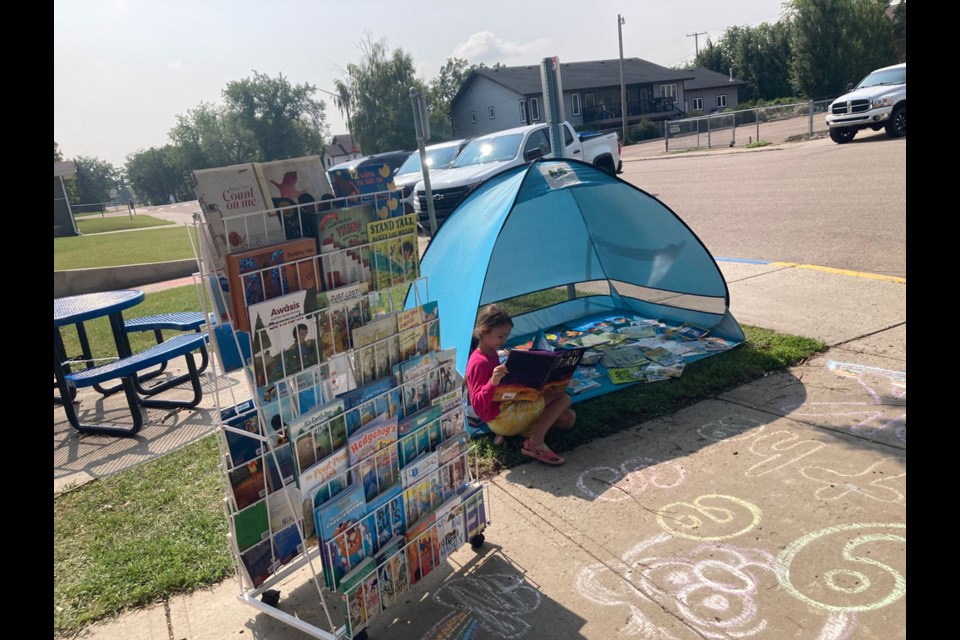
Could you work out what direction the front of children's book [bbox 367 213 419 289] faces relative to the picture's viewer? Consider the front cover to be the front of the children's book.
facing the viewer and to the right of the viewer

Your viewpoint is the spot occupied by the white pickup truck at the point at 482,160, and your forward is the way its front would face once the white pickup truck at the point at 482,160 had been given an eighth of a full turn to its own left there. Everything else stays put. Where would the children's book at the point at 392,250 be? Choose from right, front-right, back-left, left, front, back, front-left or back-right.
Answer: front

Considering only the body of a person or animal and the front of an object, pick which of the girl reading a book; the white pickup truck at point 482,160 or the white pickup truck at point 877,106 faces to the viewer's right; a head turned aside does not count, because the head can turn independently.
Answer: the girl reading a book

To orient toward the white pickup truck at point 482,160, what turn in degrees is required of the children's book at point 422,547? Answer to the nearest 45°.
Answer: approximately 135° to its left

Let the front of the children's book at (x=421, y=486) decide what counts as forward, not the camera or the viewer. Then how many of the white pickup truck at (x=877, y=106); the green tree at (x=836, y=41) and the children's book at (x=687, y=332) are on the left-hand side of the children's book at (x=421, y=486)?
3

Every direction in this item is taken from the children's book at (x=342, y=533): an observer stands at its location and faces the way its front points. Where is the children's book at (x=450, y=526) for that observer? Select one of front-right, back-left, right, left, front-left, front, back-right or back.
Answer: left

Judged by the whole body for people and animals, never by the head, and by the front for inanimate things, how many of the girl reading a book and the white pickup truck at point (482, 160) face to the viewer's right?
1

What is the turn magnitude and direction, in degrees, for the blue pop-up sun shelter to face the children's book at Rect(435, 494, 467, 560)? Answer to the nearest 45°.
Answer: approximately 45° to its right

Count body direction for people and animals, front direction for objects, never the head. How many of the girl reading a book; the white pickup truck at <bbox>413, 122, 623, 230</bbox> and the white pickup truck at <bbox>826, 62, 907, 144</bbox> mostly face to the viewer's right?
1

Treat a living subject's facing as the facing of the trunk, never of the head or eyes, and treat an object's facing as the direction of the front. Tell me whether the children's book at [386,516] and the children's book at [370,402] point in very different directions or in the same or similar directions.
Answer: same or similar directions

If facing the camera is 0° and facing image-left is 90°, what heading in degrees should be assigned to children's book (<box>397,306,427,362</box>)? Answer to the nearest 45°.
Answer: approximately 315°

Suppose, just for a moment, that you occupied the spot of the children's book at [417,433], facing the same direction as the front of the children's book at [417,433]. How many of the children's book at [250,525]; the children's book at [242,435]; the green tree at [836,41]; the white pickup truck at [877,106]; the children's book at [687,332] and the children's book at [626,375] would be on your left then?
4

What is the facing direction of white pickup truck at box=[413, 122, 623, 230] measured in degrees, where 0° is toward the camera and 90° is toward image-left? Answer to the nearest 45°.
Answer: approximately 45°

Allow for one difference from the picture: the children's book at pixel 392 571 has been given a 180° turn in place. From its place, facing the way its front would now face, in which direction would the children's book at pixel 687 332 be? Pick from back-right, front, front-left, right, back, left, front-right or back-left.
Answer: right

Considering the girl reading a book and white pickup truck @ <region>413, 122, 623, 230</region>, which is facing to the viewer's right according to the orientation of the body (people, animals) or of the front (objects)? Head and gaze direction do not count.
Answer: the girl reading a book

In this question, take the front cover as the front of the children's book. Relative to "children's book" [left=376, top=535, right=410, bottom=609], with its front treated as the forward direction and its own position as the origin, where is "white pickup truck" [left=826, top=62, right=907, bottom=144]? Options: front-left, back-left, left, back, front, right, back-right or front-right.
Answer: left
